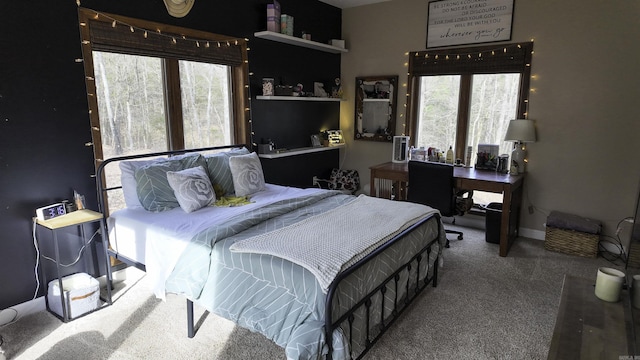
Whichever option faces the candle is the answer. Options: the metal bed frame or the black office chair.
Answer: the metal bed frame

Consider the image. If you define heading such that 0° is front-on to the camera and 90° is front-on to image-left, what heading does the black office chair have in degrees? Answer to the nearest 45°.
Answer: approximately 225°

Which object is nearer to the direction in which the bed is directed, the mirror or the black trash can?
the black trash can

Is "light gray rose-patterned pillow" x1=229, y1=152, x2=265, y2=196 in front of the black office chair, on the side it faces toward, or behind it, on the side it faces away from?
behind

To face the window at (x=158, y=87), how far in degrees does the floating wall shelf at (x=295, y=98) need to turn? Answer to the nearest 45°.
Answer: approximately 90° to its right

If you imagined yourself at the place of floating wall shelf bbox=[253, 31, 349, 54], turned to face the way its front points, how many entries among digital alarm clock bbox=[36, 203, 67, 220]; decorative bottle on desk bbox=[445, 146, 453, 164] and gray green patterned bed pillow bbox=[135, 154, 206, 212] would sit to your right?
2
